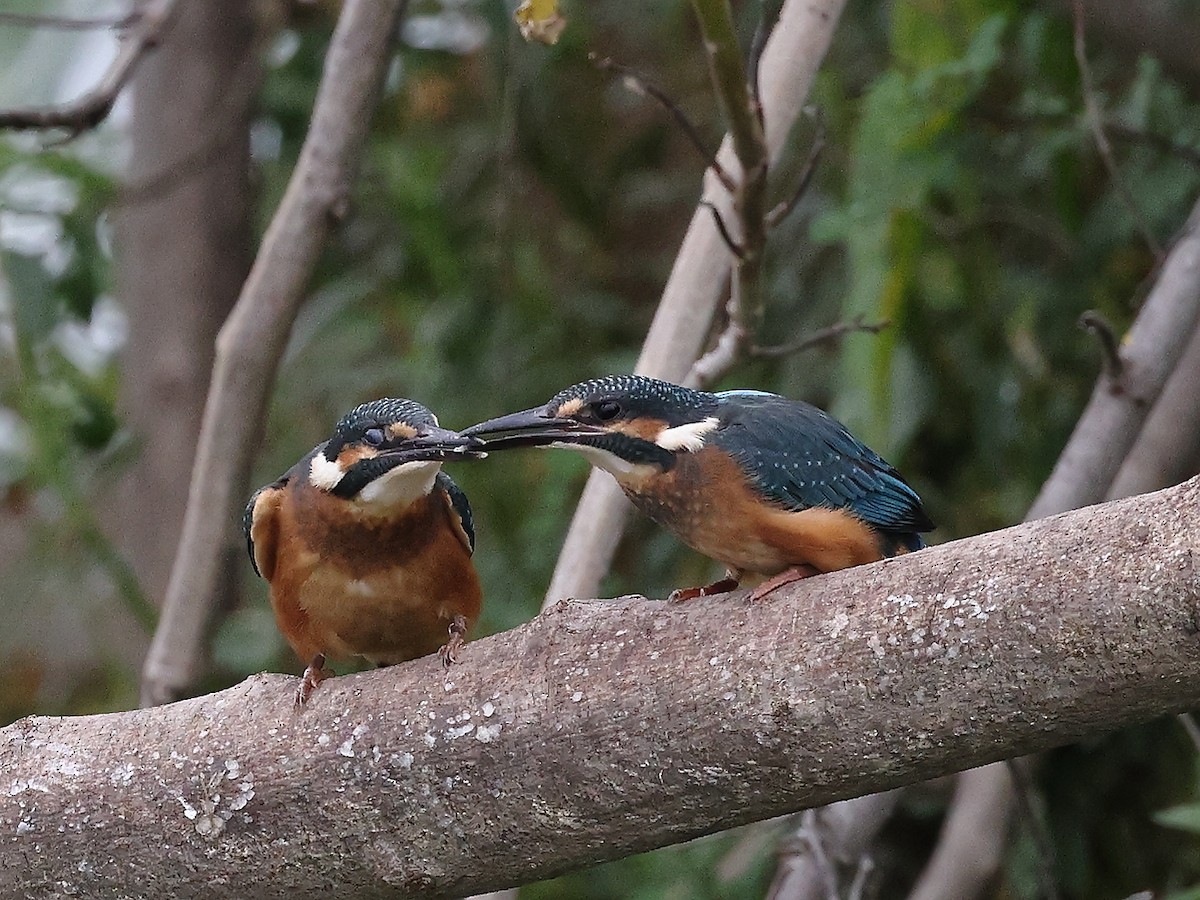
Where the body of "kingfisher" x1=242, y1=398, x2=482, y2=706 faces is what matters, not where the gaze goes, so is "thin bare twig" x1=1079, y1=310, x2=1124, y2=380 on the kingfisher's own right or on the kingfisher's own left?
on the kingfisher's own left

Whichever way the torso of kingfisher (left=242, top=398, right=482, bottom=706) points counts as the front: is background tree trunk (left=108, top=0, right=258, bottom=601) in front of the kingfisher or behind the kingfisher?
behind

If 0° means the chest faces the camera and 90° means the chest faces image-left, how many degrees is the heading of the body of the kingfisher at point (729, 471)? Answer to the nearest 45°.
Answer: approximately 90°

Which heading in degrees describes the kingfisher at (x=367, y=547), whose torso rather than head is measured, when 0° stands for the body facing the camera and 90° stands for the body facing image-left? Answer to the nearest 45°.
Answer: approximately 0°

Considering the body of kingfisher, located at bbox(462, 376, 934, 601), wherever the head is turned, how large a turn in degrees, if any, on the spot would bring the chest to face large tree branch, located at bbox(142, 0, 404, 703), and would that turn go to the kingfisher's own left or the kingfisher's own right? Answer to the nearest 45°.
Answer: approximately 45° to the kingfisher's own right

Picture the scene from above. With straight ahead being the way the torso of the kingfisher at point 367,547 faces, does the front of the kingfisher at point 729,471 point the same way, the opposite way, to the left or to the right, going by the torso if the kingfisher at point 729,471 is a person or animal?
to the right

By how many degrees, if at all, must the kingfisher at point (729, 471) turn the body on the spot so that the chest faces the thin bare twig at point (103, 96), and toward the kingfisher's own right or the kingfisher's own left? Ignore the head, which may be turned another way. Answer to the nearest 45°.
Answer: approximately 45° to the kingfisher's own right
